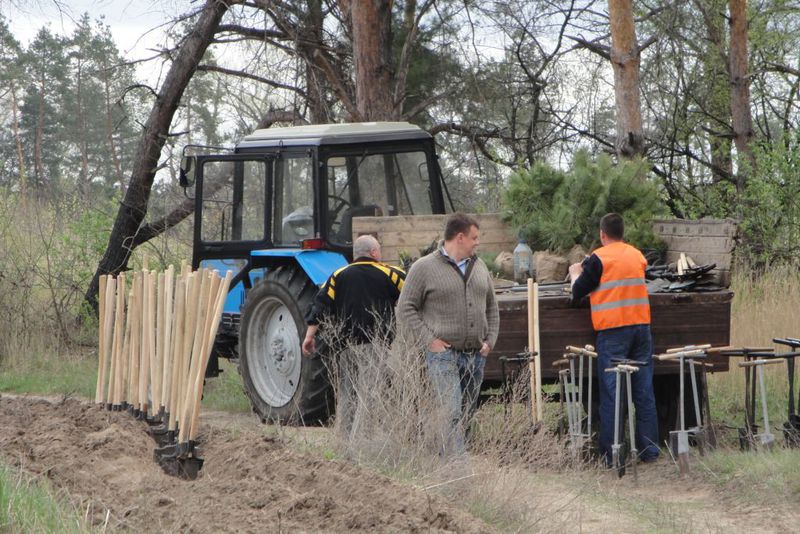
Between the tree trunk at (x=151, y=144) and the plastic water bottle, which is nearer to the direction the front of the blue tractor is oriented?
the tree trunk

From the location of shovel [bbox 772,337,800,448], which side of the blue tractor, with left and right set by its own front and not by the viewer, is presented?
back

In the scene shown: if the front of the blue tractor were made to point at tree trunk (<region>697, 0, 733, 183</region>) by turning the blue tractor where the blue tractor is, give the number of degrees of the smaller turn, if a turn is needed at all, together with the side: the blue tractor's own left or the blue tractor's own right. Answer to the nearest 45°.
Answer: approximately 90° to the blue tractor's own right

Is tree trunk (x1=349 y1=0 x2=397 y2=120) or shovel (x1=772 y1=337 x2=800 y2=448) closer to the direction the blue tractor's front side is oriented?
the tree trunk

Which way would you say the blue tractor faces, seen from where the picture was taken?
facing away from the viewer and to the left of the viewer

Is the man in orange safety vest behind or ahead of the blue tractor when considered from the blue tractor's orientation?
behind

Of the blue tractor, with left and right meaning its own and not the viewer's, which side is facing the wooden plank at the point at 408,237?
back

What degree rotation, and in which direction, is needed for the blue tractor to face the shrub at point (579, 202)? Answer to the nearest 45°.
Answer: approximately 135° to its right

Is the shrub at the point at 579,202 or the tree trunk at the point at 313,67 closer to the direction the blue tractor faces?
the tree trunk

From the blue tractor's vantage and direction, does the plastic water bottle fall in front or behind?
behind

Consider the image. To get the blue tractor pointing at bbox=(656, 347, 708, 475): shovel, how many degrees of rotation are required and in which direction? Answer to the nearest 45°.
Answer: approximately 180°
